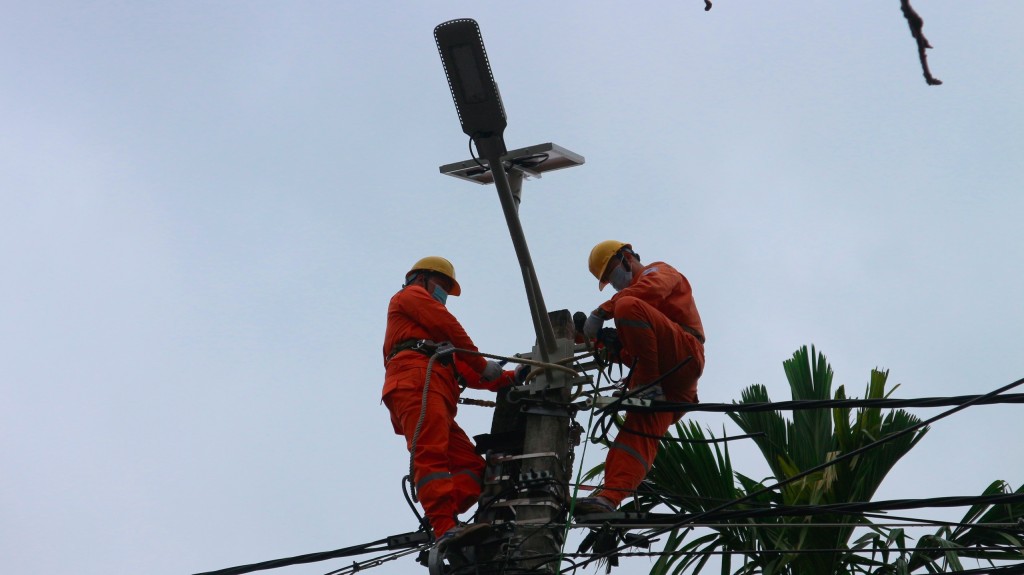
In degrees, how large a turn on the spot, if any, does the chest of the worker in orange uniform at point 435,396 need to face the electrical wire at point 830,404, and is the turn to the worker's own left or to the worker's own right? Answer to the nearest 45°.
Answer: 0° — they already face it

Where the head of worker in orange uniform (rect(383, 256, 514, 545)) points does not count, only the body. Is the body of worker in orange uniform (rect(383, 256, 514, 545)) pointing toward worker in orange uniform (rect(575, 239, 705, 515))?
yes

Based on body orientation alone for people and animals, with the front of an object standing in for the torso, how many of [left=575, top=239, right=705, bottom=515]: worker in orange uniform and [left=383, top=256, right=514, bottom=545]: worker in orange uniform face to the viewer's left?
1

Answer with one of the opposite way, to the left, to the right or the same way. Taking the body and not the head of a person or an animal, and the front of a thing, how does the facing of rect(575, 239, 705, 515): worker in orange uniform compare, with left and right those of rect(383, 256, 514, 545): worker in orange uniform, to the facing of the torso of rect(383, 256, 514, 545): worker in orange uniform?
the opposite way

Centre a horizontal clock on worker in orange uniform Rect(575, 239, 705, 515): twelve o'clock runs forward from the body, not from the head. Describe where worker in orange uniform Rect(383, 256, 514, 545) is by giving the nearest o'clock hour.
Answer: worker in orange uniform Rect(383, 256, 514, 545) is roughly at 12 o'clock from worker in orange uniform Rect(575, 239, 705, 515).

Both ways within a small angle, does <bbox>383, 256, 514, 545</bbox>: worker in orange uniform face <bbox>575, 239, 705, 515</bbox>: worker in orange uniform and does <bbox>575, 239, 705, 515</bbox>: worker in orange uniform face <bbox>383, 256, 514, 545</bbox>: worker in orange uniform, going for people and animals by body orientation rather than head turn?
yes

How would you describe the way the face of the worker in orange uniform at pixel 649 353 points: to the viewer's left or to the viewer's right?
to the viewer's left

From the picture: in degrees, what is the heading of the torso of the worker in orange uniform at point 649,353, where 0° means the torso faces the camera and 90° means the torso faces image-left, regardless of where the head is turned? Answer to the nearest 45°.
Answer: approximately 90°

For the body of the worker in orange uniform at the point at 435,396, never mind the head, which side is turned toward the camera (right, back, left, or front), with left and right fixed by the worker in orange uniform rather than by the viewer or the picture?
right
